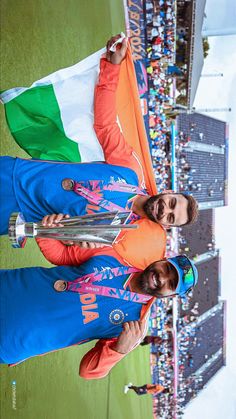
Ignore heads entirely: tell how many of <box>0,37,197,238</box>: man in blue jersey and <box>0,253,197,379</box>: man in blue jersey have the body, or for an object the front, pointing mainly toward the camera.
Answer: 2

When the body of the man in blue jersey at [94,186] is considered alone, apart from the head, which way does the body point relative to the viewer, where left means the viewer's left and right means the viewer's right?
facing the viewer

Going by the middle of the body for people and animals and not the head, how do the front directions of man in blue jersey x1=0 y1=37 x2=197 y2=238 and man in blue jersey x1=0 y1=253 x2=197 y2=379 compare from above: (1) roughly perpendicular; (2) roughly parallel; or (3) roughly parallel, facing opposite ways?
roughly parallel

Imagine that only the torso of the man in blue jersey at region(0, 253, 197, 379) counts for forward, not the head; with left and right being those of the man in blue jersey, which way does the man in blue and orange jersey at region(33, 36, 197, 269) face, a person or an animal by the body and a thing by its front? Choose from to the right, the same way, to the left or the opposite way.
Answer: the same way

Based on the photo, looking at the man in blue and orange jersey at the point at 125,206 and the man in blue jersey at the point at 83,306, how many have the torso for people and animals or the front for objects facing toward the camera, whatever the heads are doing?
2
